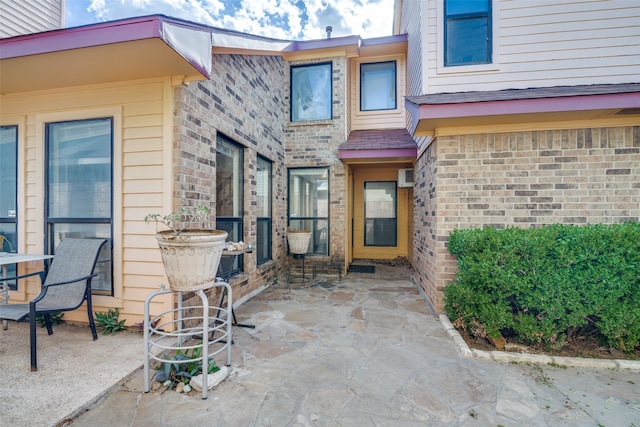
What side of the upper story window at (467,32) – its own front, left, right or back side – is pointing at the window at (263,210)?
right

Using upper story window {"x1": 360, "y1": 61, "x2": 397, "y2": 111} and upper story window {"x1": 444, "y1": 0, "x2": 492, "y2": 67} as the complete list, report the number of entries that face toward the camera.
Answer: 2

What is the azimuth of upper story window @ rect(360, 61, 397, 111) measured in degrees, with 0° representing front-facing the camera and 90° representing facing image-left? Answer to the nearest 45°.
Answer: approximately 0°

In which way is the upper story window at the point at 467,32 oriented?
toward the camera

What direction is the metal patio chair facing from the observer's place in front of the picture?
facing the viewer and to the left of the viewer

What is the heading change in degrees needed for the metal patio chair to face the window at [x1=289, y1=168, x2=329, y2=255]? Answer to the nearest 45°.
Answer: approximately 135° to its left

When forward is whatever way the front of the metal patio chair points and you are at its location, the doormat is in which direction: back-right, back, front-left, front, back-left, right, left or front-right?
back-left
